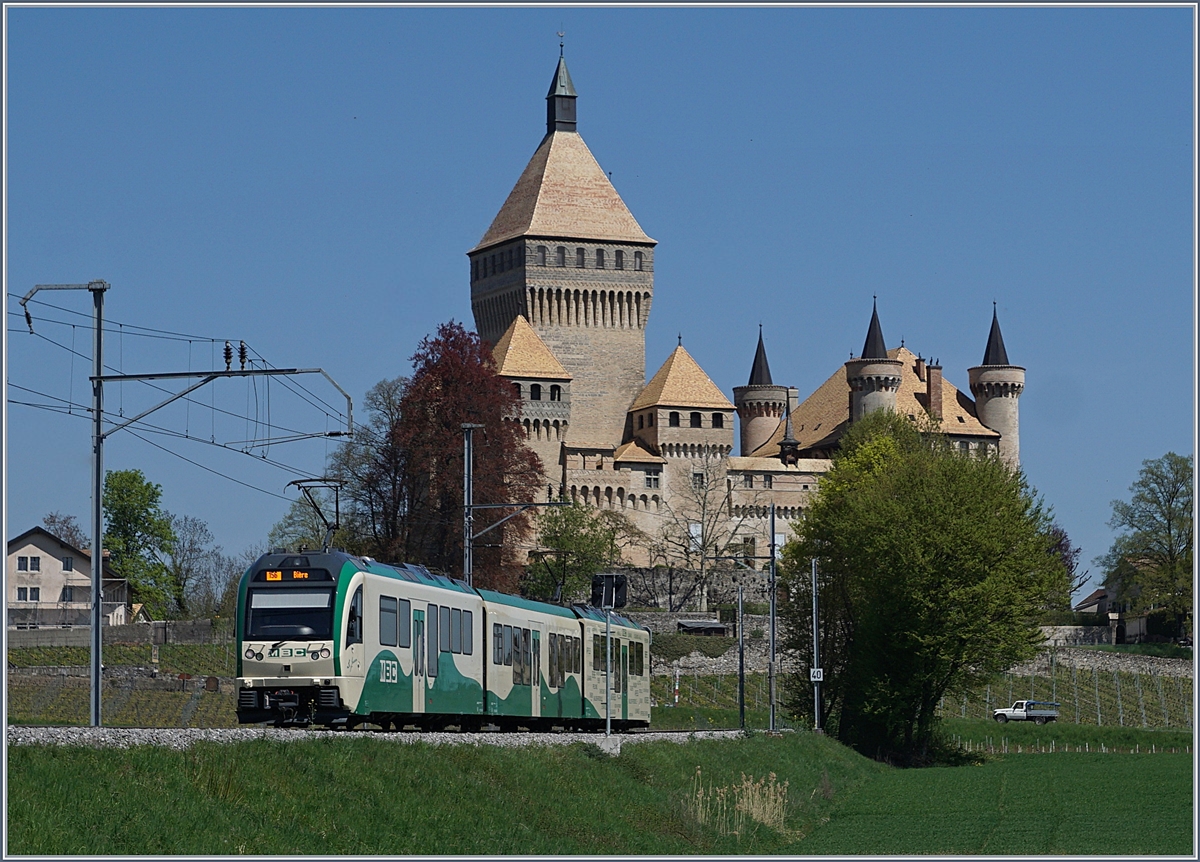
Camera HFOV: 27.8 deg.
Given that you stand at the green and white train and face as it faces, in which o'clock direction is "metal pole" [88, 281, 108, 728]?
The metal pole is roughly at 1 o'clock from the green and white train.

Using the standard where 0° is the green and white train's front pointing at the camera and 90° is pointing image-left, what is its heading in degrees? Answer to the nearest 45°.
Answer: approximately 45°
